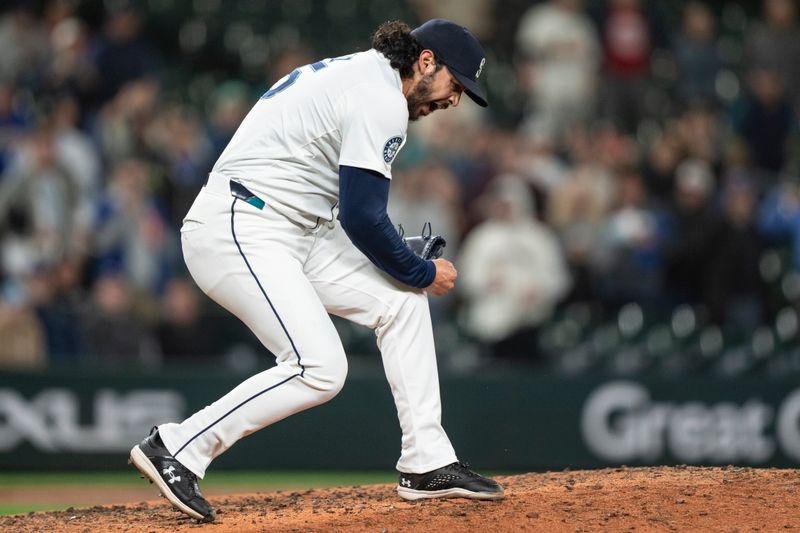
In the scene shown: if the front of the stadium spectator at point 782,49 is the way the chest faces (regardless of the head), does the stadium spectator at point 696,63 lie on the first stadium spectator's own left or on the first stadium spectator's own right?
on the first stadium spectator's own right

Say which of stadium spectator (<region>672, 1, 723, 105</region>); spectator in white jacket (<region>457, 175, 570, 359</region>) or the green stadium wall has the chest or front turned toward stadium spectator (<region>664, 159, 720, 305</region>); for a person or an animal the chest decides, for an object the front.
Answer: stadium spectator (<region>672, 1, 723, 105</region>)

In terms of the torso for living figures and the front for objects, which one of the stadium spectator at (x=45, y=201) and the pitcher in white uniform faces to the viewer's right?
the pitcher in white uniform

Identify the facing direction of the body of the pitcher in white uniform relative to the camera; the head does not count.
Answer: to the viewer's right

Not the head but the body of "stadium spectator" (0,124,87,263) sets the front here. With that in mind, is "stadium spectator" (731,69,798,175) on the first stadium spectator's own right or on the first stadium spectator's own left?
on the first stadium spectator's own left
